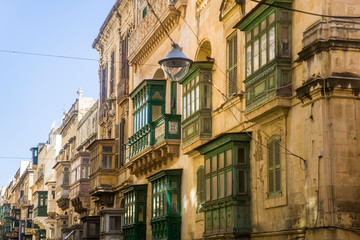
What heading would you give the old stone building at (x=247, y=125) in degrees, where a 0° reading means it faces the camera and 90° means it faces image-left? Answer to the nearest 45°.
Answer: approximately 45°
